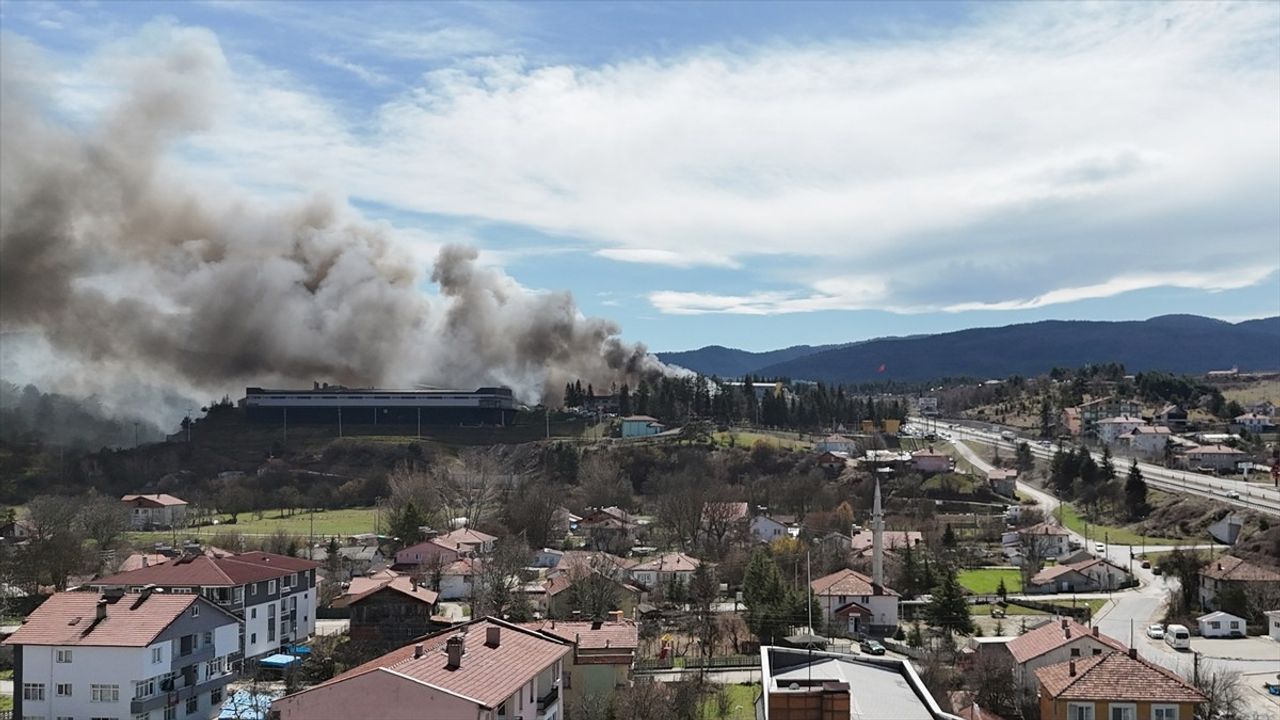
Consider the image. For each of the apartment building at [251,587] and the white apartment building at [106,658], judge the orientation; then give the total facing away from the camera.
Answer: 0

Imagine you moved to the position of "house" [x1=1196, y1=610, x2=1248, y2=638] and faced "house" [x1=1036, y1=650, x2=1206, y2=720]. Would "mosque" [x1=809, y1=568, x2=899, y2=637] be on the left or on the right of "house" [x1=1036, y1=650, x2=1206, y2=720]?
right

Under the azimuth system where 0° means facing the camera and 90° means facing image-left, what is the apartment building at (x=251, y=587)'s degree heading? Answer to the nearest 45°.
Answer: approximately 315°
